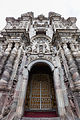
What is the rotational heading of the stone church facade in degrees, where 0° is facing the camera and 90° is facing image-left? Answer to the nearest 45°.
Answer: approximately 0°
